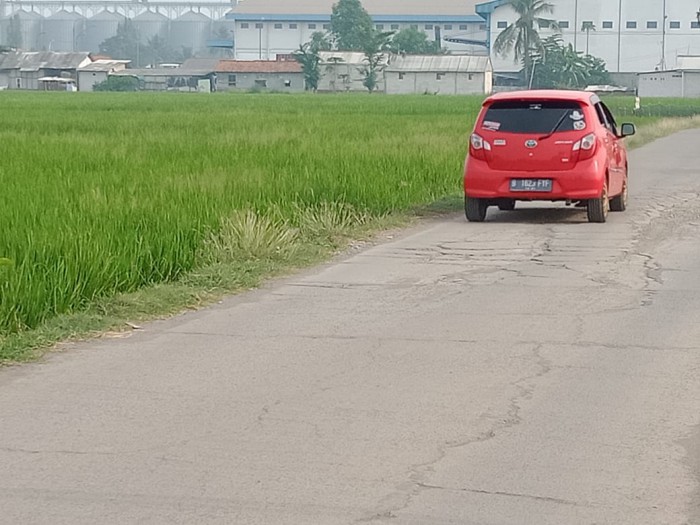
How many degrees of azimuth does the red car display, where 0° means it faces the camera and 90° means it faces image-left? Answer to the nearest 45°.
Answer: approximately 180°
